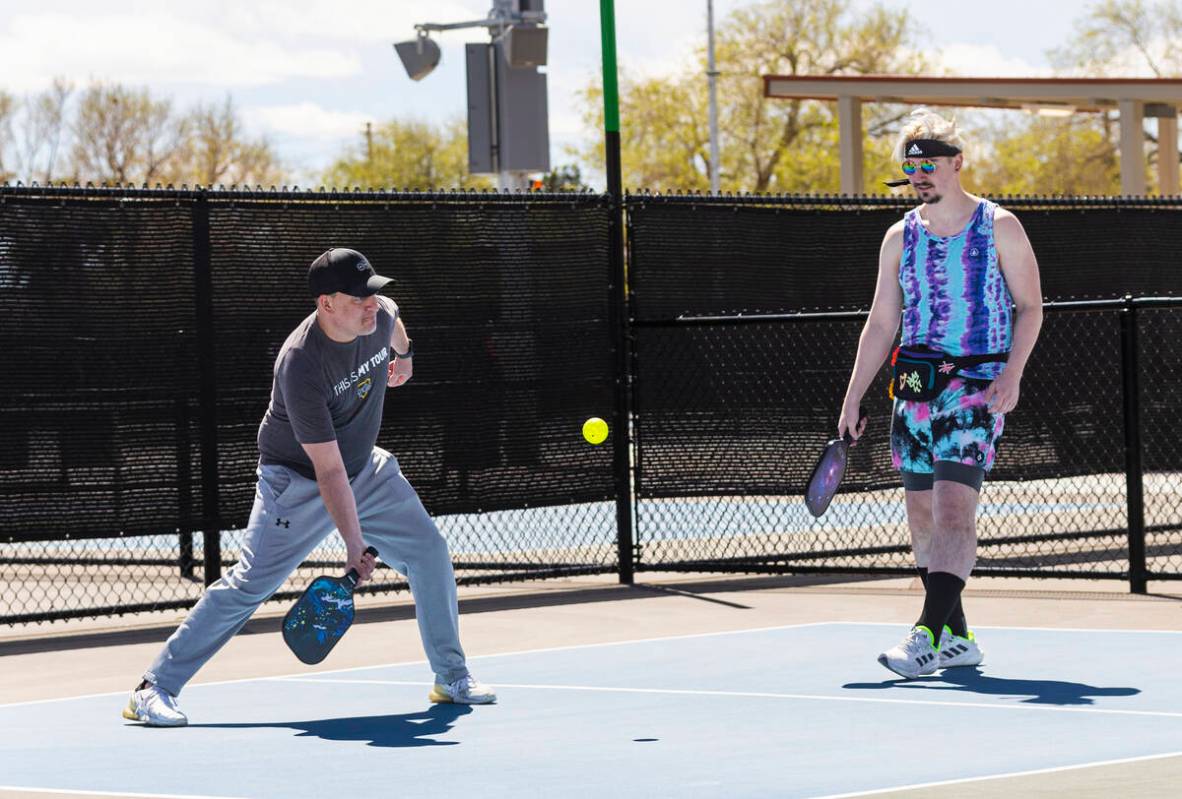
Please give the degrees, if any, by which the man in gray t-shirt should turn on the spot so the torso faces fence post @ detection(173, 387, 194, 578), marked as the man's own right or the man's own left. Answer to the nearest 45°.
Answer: approximately 135° to the man's own left

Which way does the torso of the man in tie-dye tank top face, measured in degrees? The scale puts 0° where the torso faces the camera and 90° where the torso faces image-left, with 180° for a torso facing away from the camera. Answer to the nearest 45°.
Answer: approximately 45°

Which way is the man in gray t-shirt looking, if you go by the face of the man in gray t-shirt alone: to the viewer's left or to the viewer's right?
to the viewer's right

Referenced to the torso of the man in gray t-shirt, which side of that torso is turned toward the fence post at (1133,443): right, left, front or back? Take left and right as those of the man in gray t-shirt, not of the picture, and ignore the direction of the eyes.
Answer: left

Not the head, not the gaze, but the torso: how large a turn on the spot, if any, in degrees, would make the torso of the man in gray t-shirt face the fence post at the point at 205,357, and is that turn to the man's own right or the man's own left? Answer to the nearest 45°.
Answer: approximately 135° to the man's own left

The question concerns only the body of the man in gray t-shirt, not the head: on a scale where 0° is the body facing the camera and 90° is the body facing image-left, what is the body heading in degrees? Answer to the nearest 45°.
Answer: approximately 315°

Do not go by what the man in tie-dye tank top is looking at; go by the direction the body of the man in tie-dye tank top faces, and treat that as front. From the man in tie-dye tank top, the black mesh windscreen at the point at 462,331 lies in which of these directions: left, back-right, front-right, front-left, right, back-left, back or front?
right

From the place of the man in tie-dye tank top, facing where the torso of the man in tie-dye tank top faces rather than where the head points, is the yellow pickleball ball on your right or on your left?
on your right

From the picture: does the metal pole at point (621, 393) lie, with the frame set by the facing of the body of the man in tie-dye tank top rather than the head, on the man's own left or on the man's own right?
on the man's own right

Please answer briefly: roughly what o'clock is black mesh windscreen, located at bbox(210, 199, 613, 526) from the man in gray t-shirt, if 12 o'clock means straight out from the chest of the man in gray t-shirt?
The black mesh windscreen is roughly at 8 o'clock from the man in gray t-shirt.
